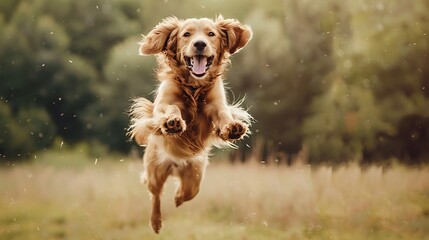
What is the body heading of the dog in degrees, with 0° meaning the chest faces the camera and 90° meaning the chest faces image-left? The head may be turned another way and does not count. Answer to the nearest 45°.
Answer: approximately 0°
